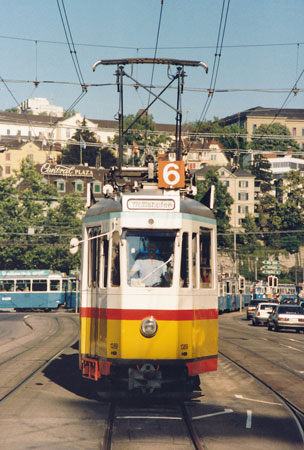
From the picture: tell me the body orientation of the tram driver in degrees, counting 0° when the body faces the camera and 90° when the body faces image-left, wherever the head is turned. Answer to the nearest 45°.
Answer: approximately 0°
